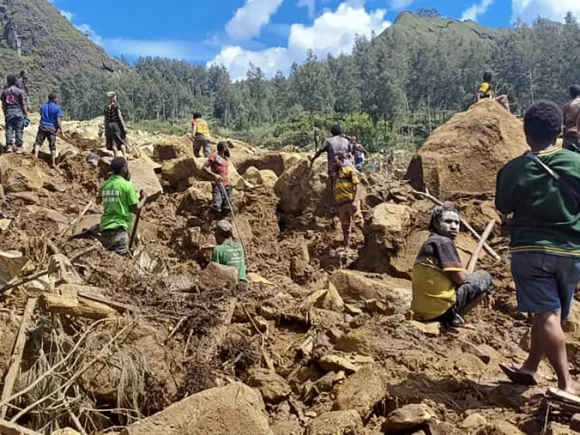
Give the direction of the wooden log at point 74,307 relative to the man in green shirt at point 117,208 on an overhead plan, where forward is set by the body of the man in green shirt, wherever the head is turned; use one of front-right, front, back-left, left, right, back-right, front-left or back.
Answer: back-right

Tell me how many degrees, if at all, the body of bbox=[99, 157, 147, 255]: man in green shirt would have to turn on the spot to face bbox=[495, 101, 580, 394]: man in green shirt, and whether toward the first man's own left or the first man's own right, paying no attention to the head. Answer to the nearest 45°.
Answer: approximately 90° to the first man's own right

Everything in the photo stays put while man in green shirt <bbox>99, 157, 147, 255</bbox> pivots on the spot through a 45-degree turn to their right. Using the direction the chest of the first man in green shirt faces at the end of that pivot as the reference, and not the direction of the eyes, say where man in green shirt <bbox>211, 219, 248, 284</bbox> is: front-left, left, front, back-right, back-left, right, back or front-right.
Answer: front-right

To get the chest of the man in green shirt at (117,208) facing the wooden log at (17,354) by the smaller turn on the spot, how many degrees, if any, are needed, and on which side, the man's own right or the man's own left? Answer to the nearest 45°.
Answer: approximately 135° to the man's own right

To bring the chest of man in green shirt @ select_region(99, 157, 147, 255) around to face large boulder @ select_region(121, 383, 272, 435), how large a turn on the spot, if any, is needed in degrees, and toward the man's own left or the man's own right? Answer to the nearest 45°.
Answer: approximately 135° to the man's own right

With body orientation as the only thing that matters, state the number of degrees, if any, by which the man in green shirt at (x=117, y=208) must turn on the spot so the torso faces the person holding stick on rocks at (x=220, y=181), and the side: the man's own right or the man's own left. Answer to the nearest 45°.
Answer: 0° — they already face them
